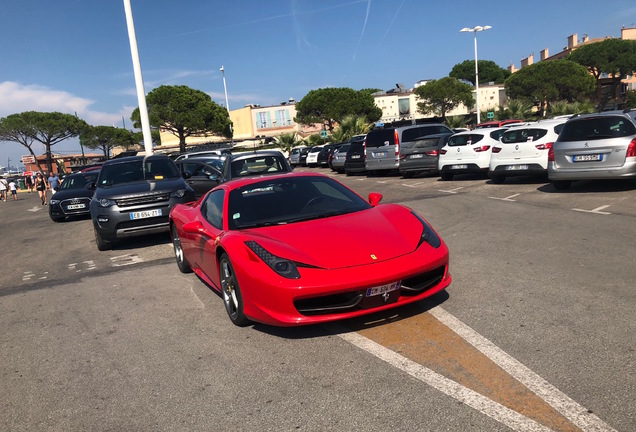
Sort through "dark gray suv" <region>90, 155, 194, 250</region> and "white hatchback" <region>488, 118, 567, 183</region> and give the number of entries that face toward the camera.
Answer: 1

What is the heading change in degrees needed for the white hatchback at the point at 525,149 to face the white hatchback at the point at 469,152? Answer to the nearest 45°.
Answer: approximately 90° to its left

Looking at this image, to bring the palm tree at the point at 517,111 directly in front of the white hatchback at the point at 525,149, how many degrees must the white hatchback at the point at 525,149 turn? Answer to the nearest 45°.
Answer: approximately 45° to its left

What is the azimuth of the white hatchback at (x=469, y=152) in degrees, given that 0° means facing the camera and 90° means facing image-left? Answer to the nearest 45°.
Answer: approximately 225°

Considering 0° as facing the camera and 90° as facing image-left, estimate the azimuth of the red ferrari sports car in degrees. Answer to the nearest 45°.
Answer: approximately 315°

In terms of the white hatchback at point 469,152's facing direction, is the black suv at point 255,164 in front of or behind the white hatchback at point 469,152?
behind

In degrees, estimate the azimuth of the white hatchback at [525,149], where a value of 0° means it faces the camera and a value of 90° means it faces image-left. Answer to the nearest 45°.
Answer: approximately 225°
